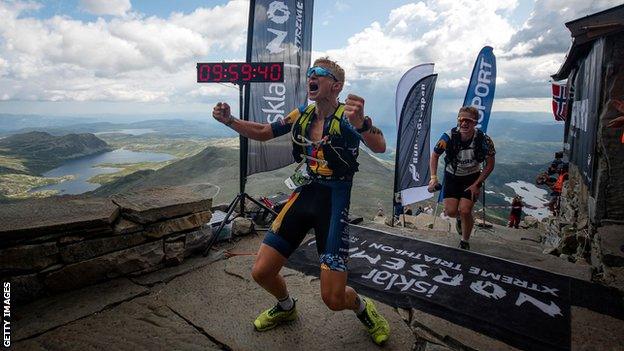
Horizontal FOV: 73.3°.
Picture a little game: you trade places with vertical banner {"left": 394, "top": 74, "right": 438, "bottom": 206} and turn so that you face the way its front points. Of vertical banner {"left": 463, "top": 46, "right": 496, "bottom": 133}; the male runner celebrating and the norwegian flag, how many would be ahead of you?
1

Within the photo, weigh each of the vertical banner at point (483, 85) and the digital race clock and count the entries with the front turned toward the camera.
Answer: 2

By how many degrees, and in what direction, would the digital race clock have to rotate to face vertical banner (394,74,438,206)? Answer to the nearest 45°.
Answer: approximately 135° to its left

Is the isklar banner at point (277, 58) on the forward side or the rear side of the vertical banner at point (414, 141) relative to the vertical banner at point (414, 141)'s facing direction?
on the forward side

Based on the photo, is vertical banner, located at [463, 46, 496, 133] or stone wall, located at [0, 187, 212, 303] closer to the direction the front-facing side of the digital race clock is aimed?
the stone wall

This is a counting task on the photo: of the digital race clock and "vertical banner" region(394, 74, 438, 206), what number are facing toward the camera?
2

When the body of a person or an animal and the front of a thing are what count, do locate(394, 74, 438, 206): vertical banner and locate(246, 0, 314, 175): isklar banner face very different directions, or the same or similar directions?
same or similar directions

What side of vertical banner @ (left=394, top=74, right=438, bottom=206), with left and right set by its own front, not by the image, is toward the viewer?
front

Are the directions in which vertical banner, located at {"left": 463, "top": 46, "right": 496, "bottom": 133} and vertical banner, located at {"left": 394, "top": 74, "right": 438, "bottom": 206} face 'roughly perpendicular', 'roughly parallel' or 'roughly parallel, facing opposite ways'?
roughly parallel

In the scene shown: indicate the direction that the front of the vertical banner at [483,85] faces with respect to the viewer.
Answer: facing the viewer

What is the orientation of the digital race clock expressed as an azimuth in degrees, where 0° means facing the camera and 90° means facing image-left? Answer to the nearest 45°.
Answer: approximately 0°

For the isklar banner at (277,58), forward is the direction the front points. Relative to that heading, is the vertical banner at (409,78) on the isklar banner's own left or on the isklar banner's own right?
on the isklar banner's own left
